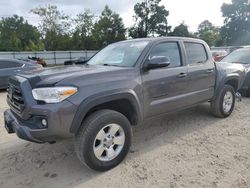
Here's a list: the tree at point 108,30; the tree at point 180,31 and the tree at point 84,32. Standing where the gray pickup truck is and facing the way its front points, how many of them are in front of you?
0

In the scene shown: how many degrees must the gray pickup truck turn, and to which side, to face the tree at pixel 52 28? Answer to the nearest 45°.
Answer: approximately 135° to its right

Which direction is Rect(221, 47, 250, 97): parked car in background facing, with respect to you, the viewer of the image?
facing the viewer and to the left of the viewer

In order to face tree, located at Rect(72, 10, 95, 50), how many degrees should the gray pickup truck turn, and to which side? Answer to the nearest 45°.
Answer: approximately 135° to its right
